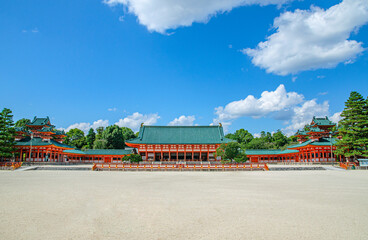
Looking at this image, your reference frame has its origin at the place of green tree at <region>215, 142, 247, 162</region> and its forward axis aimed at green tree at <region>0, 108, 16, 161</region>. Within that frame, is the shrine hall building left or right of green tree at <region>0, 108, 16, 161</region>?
right

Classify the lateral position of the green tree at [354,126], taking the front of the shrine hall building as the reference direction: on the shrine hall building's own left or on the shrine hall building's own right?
on the shrine hall building's own left

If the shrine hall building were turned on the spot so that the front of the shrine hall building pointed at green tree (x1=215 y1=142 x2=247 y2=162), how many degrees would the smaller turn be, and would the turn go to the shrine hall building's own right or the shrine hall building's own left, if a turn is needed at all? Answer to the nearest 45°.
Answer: approximately 45° to the shrine hall building's own left

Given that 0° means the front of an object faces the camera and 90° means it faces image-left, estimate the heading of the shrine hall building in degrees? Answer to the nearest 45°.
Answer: approximately 0°

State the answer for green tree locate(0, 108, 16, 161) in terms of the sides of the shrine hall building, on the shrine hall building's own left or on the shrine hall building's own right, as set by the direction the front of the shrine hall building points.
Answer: on the shrine hall building's own right

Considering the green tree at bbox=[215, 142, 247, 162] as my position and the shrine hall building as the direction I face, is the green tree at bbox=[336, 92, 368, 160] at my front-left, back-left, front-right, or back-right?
back-right
